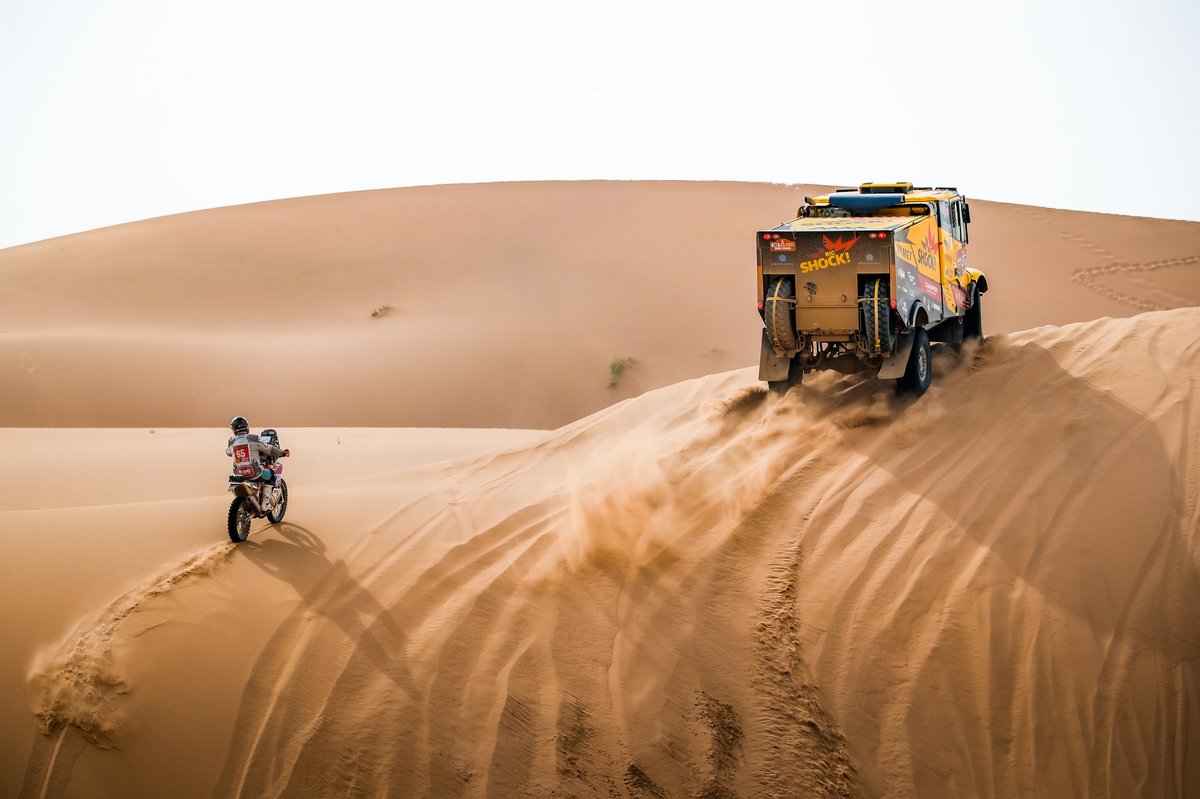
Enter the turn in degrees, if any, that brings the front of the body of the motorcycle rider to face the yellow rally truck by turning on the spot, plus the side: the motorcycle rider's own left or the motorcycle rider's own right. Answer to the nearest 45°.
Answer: approximately 45° to the motorcycle rider's own right

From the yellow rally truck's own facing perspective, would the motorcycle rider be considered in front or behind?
behind

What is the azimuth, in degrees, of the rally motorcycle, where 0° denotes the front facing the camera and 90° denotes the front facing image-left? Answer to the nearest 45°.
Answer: approximately 225°

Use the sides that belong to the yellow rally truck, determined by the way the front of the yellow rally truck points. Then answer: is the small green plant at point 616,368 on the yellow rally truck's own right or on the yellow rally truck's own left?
on the yellow rally truck's own left

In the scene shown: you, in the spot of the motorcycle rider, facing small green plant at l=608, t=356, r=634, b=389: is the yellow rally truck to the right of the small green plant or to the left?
right

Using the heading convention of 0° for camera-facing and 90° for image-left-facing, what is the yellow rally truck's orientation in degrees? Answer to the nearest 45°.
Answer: approximately 225°

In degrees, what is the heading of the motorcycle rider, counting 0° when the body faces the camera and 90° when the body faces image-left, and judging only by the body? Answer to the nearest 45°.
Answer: approximately 225°
